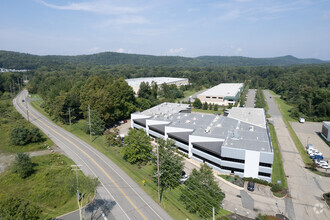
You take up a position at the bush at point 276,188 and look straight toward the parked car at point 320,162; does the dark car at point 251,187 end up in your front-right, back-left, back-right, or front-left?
back-left

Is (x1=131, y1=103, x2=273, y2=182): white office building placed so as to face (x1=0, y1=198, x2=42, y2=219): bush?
yes

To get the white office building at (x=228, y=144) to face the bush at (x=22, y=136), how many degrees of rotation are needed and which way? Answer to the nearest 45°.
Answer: approximately 45° to its right

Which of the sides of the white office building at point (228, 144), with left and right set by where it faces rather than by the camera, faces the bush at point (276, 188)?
left

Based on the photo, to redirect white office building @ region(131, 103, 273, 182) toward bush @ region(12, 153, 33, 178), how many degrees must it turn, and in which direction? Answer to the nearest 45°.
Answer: approximately 45° to its right

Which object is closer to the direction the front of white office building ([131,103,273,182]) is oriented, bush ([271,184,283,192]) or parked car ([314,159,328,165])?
the bush

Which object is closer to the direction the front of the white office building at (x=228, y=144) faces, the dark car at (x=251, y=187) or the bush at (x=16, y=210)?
the bush

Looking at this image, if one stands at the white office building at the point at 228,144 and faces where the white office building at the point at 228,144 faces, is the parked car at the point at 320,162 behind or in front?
behind

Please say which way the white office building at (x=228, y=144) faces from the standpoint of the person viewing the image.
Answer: facing the viewer and to the left of the viewer

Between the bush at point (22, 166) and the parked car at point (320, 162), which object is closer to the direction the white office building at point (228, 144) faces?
the bush
